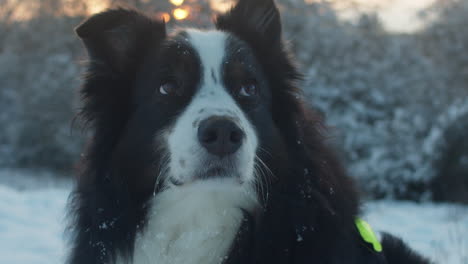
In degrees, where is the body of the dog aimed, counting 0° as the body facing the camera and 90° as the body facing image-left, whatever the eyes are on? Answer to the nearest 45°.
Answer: approximately 0°

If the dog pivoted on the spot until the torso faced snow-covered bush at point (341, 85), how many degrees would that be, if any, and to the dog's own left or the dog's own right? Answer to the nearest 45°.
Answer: approximately 180°
